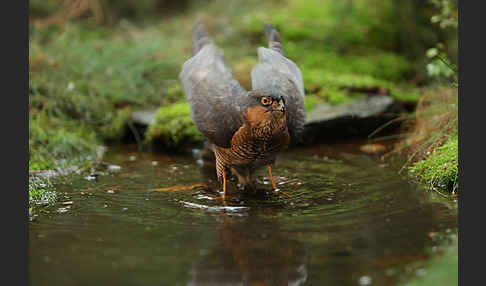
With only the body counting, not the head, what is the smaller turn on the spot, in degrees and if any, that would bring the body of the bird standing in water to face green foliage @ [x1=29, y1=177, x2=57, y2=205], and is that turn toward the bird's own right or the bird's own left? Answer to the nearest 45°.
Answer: approximately 135° to the bird's own right

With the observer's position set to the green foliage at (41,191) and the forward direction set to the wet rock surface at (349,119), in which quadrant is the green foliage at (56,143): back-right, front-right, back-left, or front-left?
front-left

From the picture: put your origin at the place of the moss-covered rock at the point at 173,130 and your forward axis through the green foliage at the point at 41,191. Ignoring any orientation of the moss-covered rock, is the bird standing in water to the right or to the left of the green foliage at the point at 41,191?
left

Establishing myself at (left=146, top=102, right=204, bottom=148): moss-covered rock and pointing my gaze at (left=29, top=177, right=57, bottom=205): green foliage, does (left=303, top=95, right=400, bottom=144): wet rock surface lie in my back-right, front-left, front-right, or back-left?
back-left

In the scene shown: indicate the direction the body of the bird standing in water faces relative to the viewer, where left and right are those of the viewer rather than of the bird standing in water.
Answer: facing the viewer and to the right of the viewer

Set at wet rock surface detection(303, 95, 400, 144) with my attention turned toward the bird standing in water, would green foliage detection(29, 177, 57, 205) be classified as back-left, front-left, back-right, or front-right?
front-right

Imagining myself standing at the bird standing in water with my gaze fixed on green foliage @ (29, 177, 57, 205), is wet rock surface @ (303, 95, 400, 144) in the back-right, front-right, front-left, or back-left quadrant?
back-right

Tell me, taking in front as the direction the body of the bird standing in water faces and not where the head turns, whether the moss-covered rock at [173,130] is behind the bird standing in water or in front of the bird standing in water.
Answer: behind

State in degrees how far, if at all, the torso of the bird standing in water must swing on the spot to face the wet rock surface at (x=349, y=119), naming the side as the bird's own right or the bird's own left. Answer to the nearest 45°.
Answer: approximately 90° to the bird's own left

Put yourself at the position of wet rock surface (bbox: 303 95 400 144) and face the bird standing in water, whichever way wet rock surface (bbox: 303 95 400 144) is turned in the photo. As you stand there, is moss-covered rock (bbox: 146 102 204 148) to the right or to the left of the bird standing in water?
right
